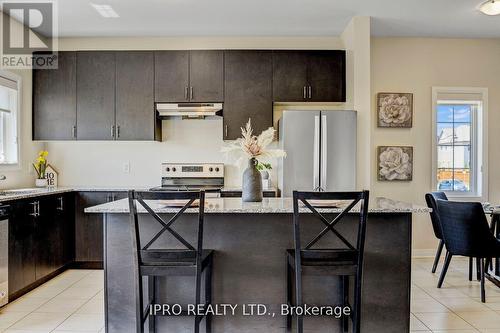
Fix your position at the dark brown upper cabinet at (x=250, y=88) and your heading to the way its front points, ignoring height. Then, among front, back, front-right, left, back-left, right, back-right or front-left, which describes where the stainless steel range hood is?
right

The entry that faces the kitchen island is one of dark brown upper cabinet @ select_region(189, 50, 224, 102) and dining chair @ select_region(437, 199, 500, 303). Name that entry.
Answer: the dark brown upper cabinet

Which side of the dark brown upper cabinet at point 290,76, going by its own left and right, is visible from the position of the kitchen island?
front

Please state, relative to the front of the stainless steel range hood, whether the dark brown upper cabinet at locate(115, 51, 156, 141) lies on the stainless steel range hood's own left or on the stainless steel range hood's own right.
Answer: on the stainless steel range hood's own right

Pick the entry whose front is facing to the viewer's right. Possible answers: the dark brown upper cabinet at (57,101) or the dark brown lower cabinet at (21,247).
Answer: the dark brown lower cabinet

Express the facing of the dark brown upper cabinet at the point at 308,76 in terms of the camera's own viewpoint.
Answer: facing the viewer

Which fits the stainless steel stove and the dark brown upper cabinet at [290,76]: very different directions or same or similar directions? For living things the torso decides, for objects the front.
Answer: same or similar directions

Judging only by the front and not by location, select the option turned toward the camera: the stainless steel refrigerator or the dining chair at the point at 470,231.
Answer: the stainless steel refrigerator

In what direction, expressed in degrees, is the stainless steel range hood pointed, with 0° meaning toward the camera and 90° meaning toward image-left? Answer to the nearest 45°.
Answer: approximately 0°

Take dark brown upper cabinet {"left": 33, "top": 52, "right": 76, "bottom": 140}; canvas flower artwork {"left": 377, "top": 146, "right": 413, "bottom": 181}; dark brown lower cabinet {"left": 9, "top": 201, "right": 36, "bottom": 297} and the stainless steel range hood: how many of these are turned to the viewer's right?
1

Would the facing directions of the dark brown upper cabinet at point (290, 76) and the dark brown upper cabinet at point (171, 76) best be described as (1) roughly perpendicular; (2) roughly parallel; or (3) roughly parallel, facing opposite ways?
roughly parallel

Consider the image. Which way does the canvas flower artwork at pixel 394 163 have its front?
toward the camera

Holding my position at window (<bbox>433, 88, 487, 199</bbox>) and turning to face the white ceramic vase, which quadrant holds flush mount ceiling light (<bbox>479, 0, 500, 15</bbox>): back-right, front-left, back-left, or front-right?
front-left

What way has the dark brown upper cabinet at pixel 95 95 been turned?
toward the camera

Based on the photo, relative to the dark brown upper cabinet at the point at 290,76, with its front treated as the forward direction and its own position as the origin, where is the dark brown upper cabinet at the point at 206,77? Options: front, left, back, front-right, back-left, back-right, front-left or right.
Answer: right

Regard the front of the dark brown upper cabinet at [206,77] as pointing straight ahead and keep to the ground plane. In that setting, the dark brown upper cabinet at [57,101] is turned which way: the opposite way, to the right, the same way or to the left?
the same way

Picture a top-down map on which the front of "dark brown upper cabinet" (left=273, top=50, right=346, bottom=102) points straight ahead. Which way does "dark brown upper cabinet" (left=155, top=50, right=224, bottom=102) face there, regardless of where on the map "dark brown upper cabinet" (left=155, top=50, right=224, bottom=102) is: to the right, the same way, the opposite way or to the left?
the same way
